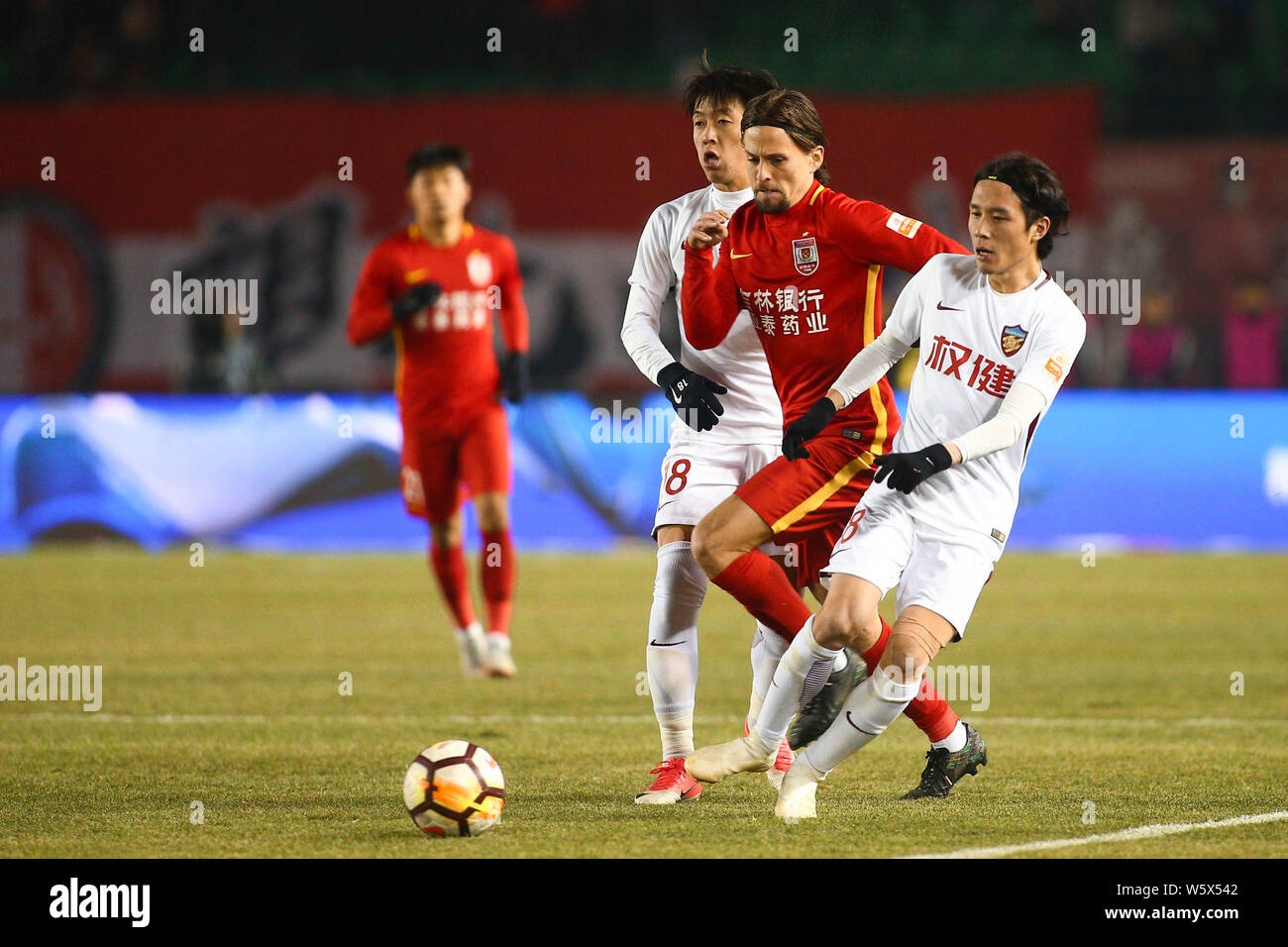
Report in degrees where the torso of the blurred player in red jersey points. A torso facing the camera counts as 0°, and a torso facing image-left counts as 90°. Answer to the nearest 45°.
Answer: approximately 0°

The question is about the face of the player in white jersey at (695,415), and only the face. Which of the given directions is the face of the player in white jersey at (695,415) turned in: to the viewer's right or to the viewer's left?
to the viewer's left

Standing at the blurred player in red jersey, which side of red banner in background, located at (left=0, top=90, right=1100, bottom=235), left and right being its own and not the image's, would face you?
front

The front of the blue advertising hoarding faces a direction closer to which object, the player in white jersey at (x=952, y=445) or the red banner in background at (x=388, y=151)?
the player in white jersey

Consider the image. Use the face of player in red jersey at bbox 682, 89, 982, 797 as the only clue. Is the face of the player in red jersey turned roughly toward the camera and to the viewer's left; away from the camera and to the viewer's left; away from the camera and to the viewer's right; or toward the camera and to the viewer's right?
toward the camera and to the viewer's left

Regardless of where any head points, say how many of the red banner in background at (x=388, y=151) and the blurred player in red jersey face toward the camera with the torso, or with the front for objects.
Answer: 2

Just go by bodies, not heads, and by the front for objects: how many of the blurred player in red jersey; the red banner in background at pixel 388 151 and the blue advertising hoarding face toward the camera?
3

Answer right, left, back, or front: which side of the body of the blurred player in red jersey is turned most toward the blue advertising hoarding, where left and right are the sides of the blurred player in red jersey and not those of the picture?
back

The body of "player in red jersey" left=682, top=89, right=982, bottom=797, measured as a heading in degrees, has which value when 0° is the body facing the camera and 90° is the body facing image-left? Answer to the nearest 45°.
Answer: approximately 45°

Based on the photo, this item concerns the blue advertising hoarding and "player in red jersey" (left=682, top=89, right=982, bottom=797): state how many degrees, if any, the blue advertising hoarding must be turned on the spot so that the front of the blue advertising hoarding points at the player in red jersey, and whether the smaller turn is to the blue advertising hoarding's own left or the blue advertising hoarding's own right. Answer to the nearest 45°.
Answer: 0° — it already faces them

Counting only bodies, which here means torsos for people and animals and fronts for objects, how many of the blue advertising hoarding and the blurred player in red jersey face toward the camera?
2

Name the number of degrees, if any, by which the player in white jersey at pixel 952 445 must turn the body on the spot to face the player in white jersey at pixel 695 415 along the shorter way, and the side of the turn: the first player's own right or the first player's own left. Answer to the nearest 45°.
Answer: approximately 90° to the first player's own right

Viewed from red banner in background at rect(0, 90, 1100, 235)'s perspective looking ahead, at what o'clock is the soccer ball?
The soccer ball is roughly at 12 o'clock from the red banner in background.

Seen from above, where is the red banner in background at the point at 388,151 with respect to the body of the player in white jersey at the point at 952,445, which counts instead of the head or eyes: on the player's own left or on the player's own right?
on the player's own right
